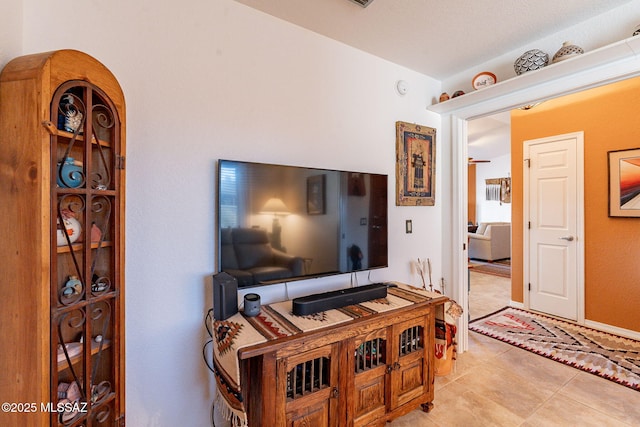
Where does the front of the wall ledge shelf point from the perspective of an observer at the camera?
facing the viewer and to the left of the viewer

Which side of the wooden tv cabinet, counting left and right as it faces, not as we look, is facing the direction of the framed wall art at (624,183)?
left

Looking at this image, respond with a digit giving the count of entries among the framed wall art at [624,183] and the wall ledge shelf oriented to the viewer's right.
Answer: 0

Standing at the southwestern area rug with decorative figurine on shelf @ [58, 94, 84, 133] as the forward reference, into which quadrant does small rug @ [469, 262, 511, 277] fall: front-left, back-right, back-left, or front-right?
back-right

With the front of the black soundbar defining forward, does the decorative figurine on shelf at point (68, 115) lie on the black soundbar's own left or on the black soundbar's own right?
on the black soundbar's own right

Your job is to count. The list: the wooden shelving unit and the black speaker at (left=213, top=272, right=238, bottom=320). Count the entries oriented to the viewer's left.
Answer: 0

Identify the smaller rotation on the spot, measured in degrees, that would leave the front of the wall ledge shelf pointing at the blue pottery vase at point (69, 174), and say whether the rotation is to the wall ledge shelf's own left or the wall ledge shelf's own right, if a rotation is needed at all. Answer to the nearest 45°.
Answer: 0° — it already faces it

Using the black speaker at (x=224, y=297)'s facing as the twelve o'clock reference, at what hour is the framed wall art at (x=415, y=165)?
The framed wall art is roughly at 10 o'clock from the black speaker.

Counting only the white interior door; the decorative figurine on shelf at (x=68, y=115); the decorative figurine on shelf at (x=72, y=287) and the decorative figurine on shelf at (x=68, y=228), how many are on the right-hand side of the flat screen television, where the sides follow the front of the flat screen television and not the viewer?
3

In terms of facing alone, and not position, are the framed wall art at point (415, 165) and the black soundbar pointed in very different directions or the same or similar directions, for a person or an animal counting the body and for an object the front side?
same or similar directions

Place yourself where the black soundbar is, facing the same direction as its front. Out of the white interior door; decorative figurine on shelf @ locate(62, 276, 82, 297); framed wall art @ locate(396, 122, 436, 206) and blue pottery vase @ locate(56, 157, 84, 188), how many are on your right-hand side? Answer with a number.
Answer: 2
